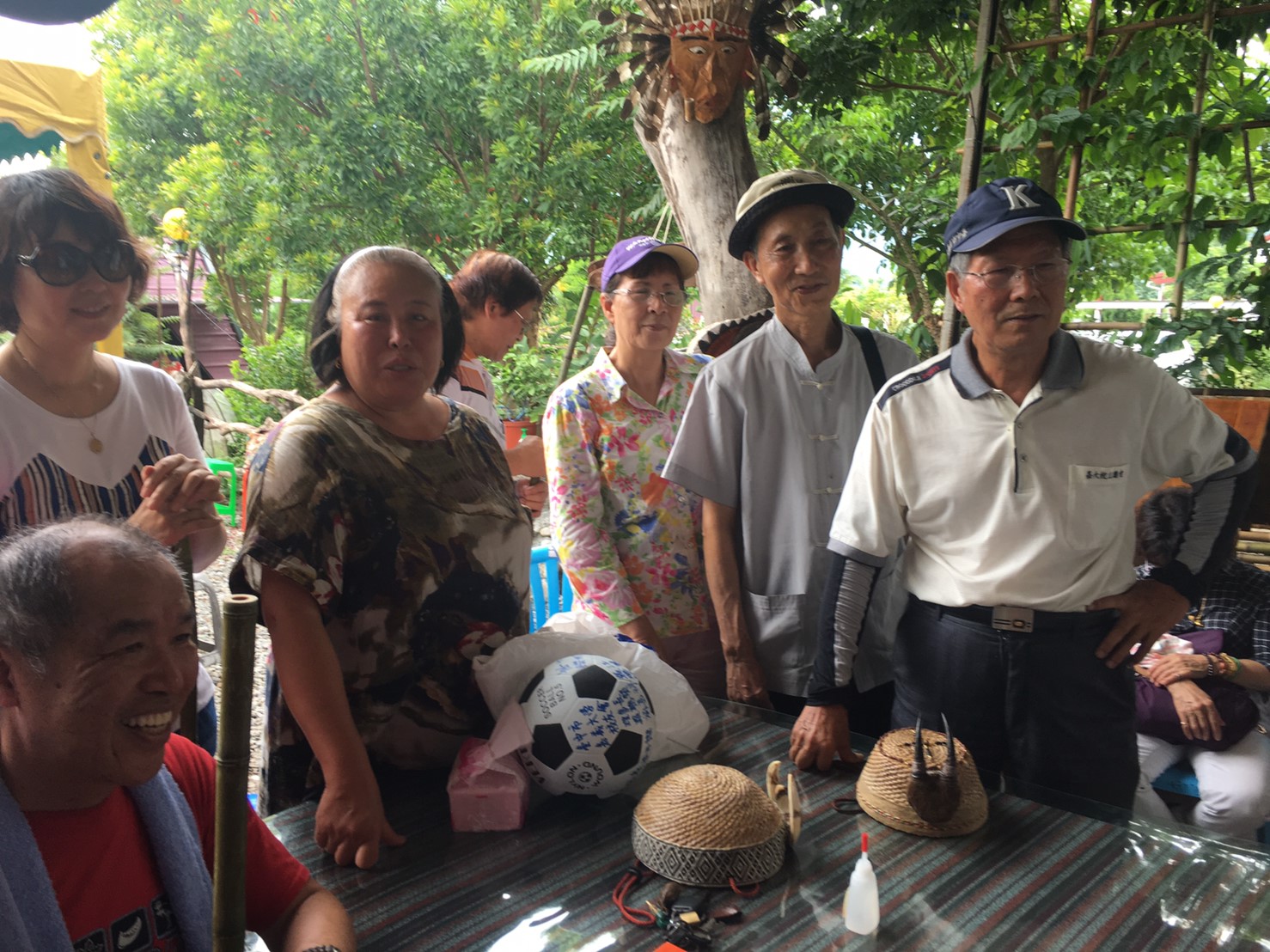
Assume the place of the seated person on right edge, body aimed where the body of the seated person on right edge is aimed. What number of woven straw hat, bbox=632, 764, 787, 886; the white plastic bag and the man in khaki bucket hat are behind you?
0

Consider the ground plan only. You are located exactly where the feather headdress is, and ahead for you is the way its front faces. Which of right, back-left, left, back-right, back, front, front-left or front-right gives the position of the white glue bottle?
front

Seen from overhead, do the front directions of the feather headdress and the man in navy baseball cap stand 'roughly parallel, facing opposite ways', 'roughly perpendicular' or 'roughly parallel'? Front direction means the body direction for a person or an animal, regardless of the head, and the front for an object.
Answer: roughly parallel

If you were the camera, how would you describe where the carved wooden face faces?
facing the viewer

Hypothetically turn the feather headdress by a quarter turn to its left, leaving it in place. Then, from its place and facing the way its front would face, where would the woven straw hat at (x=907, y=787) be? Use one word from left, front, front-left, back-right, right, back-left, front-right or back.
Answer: right

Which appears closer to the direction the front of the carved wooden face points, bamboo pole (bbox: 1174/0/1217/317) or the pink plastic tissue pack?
the pink plastic tissue pack

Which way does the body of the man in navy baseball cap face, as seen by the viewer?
toward the camera

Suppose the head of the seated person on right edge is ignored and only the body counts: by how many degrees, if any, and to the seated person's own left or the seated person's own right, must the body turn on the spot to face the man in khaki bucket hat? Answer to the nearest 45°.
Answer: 0° — they already face them

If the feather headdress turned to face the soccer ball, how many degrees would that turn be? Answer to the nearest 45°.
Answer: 0° — it already faces it

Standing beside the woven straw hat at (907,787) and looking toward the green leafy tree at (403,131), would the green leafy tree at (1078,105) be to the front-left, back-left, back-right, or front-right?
front-right

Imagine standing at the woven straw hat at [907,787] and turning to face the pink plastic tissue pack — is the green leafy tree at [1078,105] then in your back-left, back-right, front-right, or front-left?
back-right

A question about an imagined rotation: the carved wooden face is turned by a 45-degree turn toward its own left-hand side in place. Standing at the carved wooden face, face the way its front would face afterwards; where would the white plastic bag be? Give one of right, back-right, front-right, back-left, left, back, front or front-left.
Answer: front-right

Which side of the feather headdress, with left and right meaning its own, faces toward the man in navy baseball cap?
front

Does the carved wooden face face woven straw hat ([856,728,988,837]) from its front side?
yes

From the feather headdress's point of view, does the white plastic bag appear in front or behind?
in front
